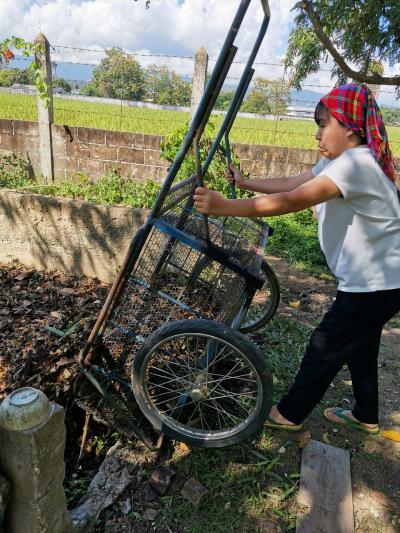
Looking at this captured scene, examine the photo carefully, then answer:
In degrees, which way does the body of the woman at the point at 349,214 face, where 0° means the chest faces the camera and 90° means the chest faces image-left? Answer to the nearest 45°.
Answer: approximately 90°

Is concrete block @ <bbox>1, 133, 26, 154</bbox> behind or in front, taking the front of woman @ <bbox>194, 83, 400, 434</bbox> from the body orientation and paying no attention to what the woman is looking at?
in front

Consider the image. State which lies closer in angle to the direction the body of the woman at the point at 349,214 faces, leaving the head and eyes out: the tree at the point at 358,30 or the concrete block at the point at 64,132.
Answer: the concrete block

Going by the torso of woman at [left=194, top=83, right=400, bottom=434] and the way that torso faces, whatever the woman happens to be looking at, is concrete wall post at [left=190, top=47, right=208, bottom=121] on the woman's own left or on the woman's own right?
on the woman's own right

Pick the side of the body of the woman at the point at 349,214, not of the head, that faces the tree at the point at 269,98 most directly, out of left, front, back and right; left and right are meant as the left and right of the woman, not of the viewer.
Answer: right

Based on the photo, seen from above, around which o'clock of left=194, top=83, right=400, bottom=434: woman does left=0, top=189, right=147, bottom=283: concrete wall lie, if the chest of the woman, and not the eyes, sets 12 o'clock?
The concrete wall is roughly at 1 o'clock from the woman.

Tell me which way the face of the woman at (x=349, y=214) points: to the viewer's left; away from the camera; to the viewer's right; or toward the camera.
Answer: to the viewer's left

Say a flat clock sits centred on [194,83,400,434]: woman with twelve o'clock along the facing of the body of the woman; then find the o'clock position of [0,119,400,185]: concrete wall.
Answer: The concrete wall is roughly at 2 o'clock from the woman.

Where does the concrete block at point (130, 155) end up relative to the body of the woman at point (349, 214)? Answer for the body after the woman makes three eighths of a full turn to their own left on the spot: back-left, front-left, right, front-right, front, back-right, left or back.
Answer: back

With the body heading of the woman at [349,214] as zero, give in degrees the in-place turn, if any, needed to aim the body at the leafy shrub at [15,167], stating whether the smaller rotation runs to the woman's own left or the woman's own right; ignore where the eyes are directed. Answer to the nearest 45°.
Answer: approximately 45° to the woman's own right

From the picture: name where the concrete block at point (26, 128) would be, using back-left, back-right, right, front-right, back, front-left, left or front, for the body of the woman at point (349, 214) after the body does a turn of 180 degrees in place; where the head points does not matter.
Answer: back-left
